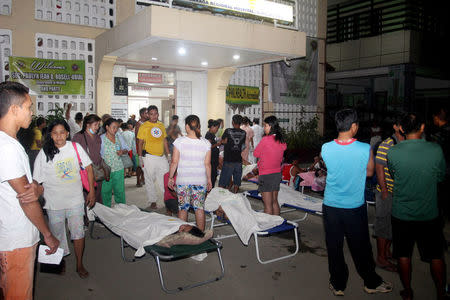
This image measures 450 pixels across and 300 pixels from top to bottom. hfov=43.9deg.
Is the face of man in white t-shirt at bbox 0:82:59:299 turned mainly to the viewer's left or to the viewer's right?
to the viewer's right

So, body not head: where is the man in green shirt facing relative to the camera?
away from the camera

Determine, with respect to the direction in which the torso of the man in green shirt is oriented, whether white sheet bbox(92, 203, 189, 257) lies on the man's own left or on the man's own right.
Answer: on the man's own left

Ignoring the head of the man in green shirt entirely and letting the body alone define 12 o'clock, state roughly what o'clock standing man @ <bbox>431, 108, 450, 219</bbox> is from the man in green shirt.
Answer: The standing man is roughly at 12 o'clock from the man in green shirt.

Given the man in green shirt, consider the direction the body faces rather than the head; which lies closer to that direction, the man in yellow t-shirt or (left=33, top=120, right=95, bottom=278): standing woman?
the man in yellow t-shirt
